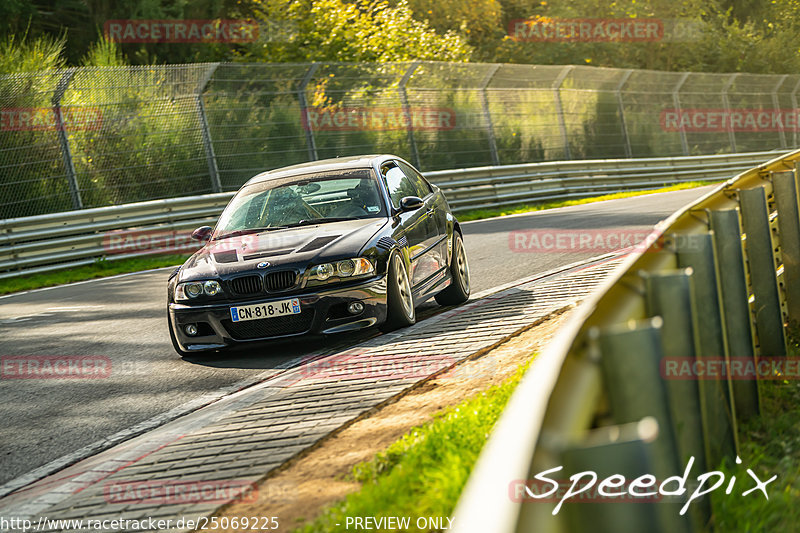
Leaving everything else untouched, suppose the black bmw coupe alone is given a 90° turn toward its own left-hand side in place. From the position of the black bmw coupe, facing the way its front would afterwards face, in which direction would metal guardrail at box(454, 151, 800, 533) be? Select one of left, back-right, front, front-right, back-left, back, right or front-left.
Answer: front-right

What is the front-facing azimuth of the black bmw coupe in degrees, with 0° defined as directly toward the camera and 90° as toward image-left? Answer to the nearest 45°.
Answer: approximately 45°

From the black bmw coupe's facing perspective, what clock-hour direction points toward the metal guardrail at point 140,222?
The metal guardrail is roughly at 4 o'clock from the black bmw coupe.

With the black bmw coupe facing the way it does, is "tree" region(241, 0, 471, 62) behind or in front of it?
behind

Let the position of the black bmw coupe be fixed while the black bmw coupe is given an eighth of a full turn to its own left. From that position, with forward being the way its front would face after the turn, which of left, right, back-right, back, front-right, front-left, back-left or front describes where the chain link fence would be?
back
